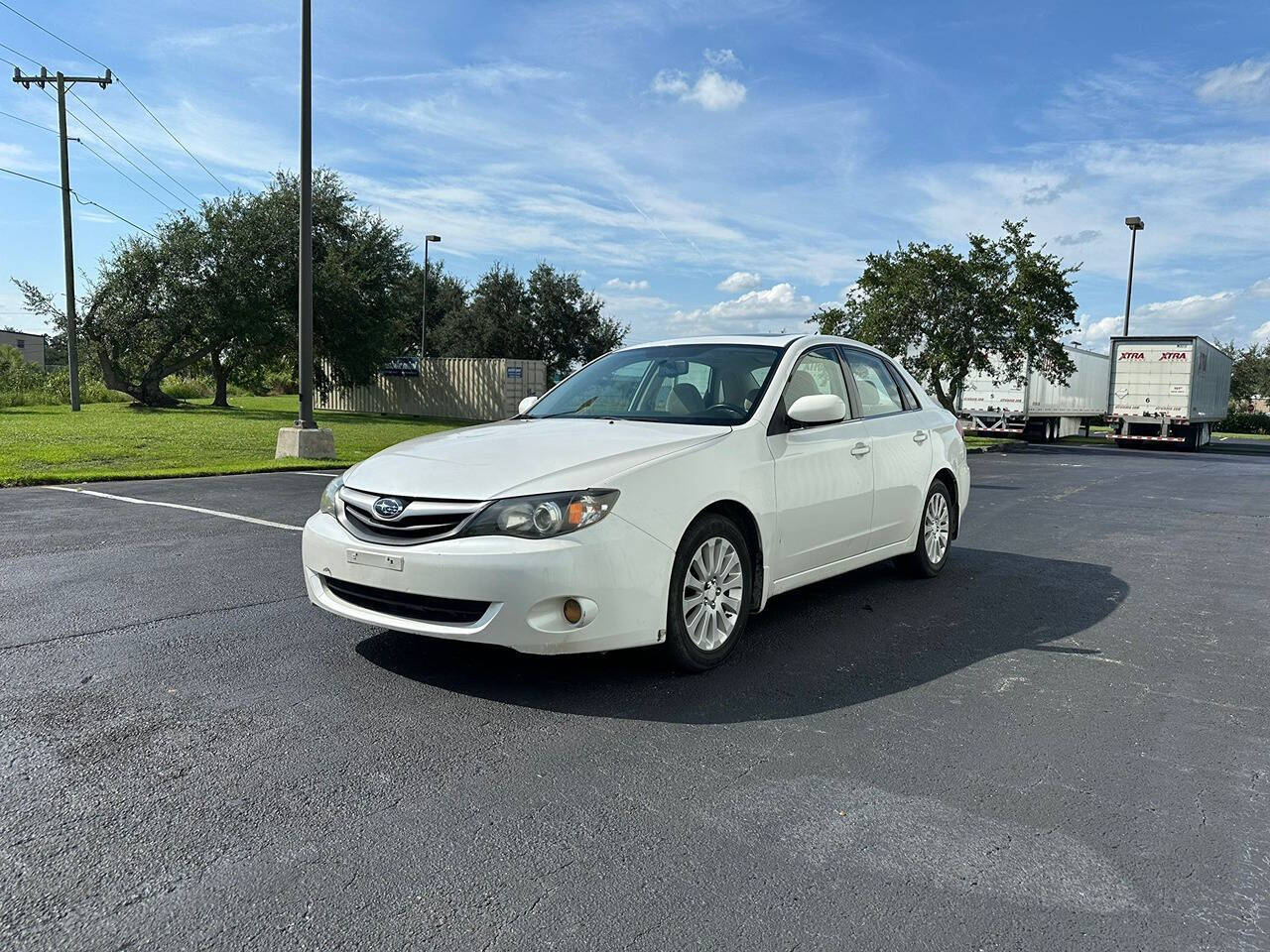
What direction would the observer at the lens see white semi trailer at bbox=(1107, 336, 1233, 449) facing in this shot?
facing away from the viewer

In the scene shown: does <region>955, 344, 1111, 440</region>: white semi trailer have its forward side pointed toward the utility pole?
no

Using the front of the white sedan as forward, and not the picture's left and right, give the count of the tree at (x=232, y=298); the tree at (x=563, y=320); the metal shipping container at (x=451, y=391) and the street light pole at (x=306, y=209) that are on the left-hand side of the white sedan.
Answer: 0

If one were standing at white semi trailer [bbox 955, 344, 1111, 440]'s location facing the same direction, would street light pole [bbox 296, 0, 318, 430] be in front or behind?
behind

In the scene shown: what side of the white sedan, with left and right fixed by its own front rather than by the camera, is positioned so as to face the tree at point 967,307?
back

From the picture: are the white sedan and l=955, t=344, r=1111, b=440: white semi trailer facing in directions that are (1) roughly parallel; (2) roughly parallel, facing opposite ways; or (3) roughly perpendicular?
roughly parallel, facing opposite ways

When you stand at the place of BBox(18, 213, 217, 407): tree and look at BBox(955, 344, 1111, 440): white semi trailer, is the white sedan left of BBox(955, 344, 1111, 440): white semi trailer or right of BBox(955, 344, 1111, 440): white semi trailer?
right

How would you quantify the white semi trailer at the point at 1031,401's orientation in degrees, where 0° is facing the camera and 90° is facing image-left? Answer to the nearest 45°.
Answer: approximately 225°

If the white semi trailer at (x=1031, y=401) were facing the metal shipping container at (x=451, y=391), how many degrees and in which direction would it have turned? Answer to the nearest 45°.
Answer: approximately 135° to its left

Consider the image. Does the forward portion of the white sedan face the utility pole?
no

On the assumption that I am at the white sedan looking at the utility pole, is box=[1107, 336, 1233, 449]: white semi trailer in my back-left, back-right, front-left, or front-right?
front-right

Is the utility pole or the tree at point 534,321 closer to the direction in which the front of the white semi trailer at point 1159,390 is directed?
the tree

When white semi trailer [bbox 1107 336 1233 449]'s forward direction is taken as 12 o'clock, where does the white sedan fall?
The white sedan is roughly at 6 o'clock from the white semi trailer.

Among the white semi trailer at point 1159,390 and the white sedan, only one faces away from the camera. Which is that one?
the white semi trailer

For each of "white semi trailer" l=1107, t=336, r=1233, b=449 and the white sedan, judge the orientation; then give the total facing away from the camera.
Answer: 1

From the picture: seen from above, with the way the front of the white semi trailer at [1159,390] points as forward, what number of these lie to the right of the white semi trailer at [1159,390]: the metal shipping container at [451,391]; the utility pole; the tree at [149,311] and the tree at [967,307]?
0

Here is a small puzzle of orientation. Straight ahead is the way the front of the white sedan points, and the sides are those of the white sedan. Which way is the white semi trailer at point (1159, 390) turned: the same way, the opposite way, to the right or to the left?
the opposite way

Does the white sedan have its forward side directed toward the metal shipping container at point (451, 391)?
no
